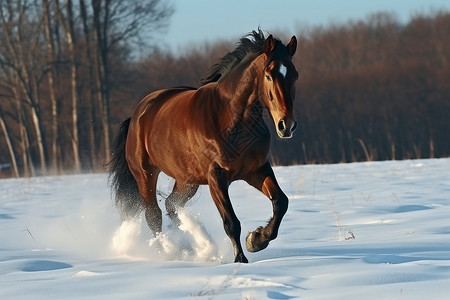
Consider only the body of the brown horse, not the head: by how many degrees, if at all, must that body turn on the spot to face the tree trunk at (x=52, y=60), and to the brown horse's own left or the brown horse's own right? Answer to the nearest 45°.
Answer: approximately 135° to the brown horse's own left

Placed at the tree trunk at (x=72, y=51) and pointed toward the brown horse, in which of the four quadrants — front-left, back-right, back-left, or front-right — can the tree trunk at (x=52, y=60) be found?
back-right

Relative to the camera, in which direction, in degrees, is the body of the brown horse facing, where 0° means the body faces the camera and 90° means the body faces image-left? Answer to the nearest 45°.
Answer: approximately 315°

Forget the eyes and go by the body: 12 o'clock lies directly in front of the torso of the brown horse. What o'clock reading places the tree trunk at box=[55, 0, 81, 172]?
The tree trunk is roughly at 7 o'clock from the brown horse.
